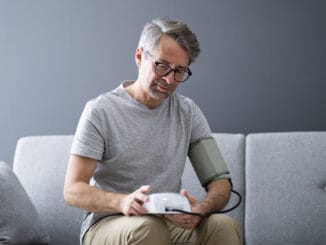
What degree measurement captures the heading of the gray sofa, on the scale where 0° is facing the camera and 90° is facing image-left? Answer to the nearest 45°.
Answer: approximately 0°
